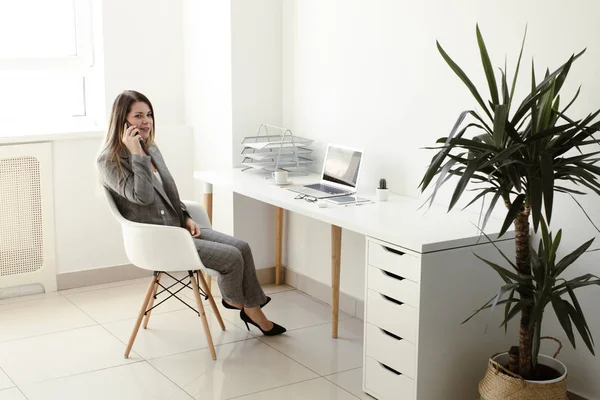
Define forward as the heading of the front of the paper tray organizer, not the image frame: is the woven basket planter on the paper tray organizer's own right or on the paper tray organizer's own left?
on the paper tray organizer's own left

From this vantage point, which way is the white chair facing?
to the viewer's right

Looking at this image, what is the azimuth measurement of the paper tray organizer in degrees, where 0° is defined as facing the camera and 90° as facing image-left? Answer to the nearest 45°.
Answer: approximately 45°

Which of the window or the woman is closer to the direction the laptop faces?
the woman

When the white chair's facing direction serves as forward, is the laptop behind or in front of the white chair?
in front

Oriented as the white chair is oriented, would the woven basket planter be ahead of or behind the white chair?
ahead

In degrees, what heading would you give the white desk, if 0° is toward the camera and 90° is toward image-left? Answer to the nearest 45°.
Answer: approximately 45°

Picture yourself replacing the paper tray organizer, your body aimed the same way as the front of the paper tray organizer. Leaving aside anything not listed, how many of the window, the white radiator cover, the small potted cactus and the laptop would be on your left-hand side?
2

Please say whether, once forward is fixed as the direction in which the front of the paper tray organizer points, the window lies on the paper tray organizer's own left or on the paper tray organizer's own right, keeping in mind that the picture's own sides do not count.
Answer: on the paper tray organizer's own right

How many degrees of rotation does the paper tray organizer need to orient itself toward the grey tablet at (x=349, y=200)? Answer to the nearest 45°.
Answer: approximately 90° to its left

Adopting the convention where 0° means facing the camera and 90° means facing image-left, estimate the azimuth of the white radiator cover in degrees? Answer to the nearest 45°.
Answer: approximately 0°

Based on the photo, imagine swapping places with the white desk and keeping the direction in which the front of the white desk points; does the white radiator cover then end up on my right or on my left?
on my right
